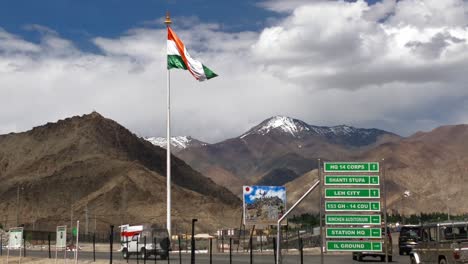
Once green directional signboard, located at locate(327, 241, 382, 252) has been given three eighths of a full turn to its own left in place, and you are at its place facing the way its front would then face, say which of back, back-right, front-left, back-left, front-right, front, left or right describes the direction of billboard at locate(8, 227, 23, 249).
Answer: left

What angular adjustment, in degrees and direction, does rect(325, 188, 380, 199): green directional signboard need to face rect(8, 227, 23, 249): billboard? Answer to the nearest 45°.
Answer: approximately 135° to its right

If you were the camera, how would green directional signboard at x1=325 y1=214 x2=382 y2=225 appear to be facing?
facing the viewer

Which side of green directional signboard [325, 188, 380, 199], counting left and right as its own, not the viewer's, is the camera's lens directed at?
front

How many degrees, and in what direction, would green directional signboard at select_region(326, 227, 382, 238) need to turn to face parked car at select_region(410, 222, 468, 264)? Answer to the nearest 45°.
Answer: approximately 135° to its left

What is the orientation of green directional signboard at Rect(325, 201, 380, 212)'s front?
toward the camera

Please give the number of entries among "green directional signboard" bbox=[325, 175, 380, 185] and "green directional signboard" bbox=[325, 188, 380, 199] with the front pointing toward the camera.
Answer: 2
